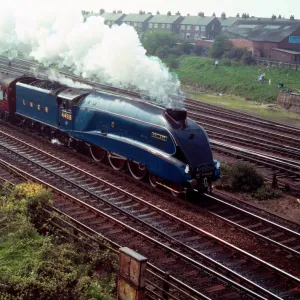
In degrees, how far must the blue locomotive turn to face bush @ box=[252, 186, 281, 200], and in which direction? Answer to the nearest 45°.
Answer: approximately 45° to its left

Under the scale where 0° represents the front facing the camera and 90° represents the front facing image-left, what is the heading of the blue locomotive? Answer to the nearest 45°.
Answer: approximately 315°

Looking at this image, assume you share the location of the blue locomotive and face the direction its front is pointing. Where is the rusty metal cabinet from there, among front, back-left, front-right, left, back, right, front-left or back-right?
front-right

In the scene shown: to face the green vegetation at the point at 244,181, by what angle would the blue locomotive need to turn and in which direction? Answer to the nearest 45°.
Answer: approximately 45° to its left
